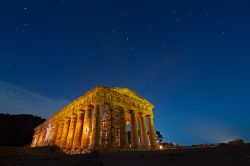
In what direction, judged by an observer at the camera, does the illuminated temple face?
facing the viewer and to the right of the viewer
